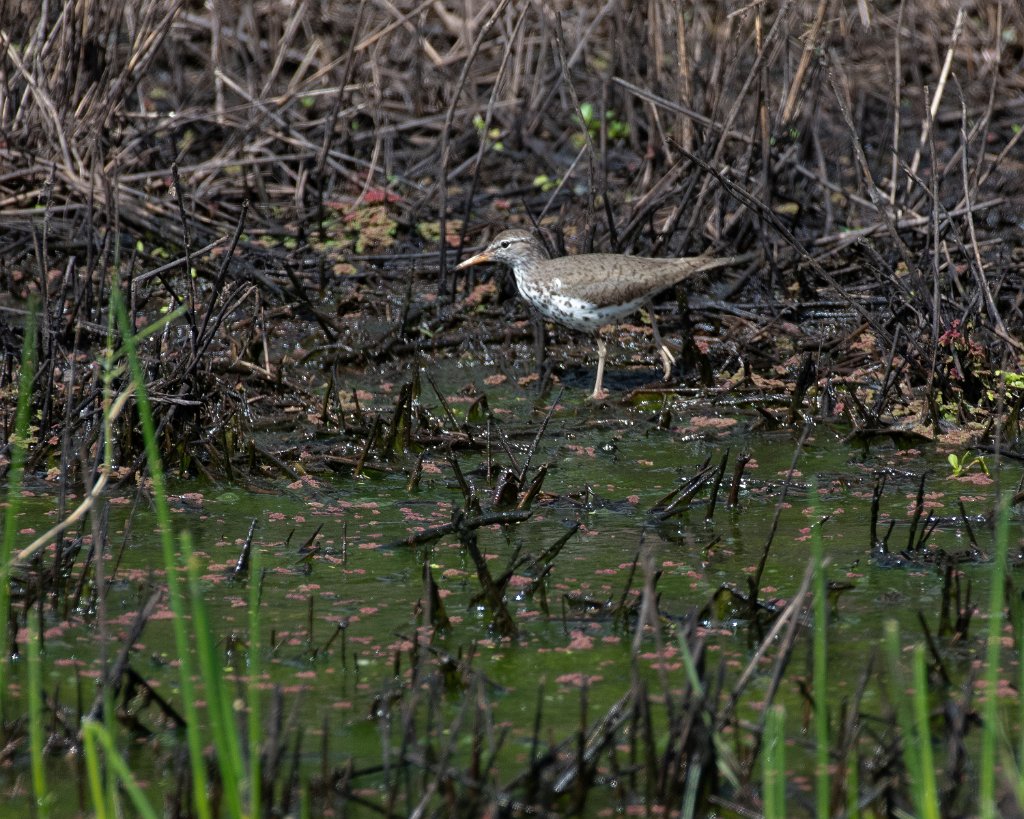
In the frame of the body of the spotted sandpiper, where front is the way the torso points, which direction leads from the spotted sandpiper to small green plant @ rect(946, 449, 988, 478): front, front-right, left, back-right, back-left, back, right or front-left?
back-left

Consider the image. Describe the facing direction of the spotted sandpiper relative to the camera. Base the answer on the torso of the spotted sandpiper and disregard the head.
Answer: to the viewer's left

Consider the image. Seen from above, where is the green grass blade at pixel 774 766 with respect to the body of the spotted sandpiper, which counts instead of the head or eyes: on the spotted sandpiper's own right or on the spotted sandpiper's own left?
on the spotted sandpiper's own left

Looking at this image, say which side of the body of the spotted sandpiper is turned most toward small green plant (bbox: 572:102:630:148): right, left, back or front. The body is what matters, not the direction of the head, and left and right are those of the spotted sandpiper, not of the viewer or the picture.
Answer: right

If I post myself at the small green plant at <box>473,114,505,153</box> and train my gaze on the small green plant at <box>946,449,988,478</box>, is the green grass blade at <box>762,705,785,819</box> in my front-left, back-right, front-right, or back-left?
front-right

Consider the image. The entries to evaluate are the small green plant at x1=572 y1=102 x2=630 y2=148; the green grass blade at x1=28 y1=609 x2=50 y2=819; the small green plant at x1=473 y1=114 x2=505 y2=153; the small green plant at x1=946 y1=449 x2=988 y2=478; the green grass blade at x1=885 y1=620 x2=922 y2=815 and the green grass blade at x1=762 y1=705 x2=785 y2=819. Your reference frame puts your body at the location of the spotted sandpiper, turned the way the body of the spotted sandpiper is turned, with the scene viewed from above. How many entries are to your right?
2

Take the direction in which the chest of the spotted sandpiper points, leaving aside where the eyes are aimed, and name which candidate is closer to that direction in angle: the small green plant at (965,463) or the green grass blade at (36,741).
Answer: the green grass blade

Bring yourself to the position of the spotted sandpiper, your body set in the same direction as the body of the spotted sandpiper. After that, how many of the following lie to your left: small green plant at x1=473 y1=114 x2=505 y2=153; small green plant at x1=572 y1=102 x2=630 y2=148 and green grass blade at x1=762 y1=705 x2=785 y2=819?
1

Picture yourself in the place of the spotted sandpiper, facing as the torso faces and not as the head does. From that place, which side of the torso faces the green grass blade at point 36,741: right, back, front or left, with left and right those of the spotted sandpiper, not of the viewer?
left

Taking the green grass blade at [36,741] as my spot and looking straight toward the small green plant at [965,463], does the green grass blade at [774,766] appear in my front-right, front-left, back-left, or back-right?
front-right

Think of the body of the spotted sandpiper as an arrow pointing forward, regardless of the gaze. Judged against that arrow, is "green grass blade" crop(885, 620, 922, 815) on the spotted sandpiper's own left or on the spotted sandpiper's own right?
on the spotted sandpiper's own left
